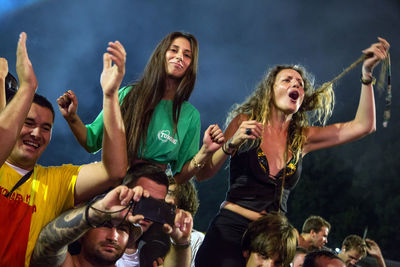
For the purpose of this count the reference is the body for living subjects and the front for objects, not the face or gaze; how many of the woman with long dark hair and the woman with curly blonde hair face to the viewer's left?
0

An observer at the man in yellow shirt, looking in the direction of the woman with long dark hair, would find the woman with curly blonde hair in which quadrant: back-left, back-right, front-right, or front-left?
front-right

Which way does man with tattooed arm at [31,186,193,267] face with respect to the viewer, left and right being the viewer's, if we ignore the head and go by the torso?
facing the viewer and to the right of the viewer

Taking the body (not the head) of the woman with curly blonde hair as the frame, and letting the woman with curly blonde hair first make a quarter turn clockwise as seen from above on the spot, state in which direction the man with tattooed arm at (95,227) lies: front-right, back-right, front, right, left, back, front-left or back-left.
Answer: front

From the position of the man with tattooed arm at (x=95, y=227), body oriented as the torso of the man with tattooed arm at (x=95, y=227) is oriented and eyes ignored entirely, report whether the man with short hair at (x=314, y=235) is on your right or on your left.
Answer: on your left

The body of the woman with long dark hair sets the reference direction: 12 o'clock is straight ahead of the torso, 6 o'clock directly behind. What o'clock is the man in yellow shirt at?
The man in yellow shirt is roughly at 3 o'clock from the woman with long dark hair.
